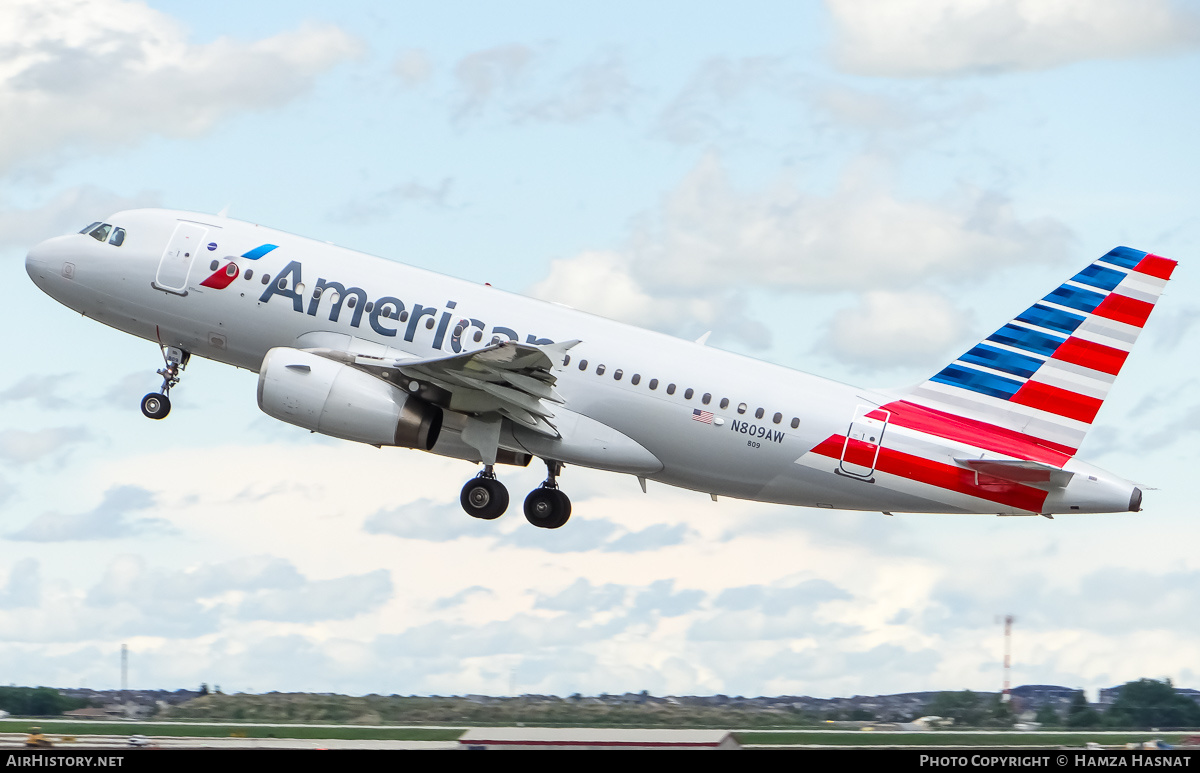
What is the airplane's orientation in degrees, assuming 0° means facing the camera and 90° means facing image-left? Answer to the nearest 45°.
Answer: approximately 90°

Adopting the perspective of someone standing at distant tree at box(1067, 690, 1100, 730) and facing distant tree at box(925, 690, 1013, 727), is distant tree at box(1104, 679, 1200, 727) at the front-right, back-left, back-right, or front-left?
back-left
